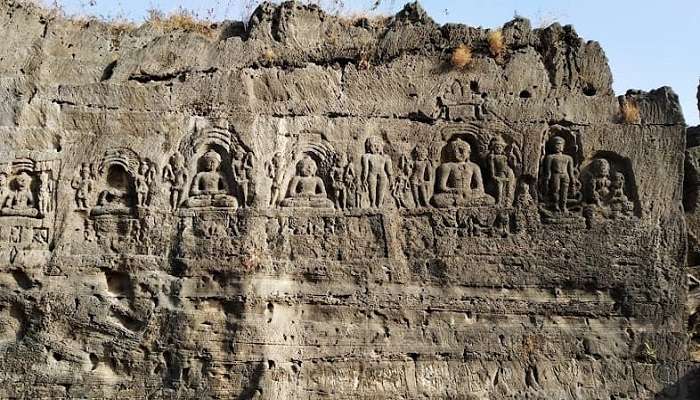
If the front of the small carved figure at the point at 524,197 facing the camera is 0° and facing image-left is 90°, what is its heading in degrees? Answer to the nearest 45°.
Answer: approximately 0°

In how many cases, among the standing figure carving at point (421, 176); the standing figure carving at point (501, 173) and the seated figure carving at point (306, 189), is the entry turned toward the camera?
3

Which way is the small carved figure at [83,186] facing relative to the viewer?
toward the camera

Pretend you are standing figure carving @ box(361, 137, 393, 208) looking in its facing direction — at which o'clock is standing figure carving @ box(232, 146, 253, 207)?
standing figure carving @ box(232, 146, 253, 207) is roughly at 3 o'clock from standing figure carving @ box(361, 137, 393, 208).

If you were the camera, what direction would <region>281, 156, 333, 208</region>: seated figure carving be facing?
facing the viewer

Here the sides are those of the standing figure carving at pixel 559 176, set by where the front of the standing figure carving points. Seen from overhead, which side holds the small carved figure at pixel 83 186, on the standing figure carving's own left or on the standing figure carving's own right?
on the standing figure carving's own right

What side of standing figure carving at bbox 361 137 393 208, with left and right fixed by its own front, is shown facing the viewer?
front

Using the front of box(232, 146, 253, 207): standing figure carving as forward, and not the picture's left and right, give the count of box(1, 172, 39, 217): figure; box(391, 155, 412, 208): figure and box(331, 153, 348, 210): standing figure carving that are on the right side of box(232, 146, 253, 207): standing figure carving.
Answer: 1

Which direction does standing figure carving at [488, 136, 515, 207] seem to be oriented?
toward the camera

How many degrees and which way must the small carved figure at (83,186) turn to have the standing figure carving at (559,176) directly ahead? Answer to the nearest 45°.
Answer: approximately 90° to its left

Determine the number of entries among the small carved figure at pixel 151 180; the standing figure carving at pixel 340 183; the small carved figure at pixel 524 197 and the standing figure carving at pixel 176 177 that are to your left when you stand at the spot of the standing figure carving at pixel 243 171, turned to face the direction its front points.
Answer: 2

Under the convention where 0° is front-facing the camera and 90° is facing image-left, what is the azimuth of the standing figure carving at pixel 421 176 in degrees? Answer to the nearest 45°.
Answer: approximately 0°
